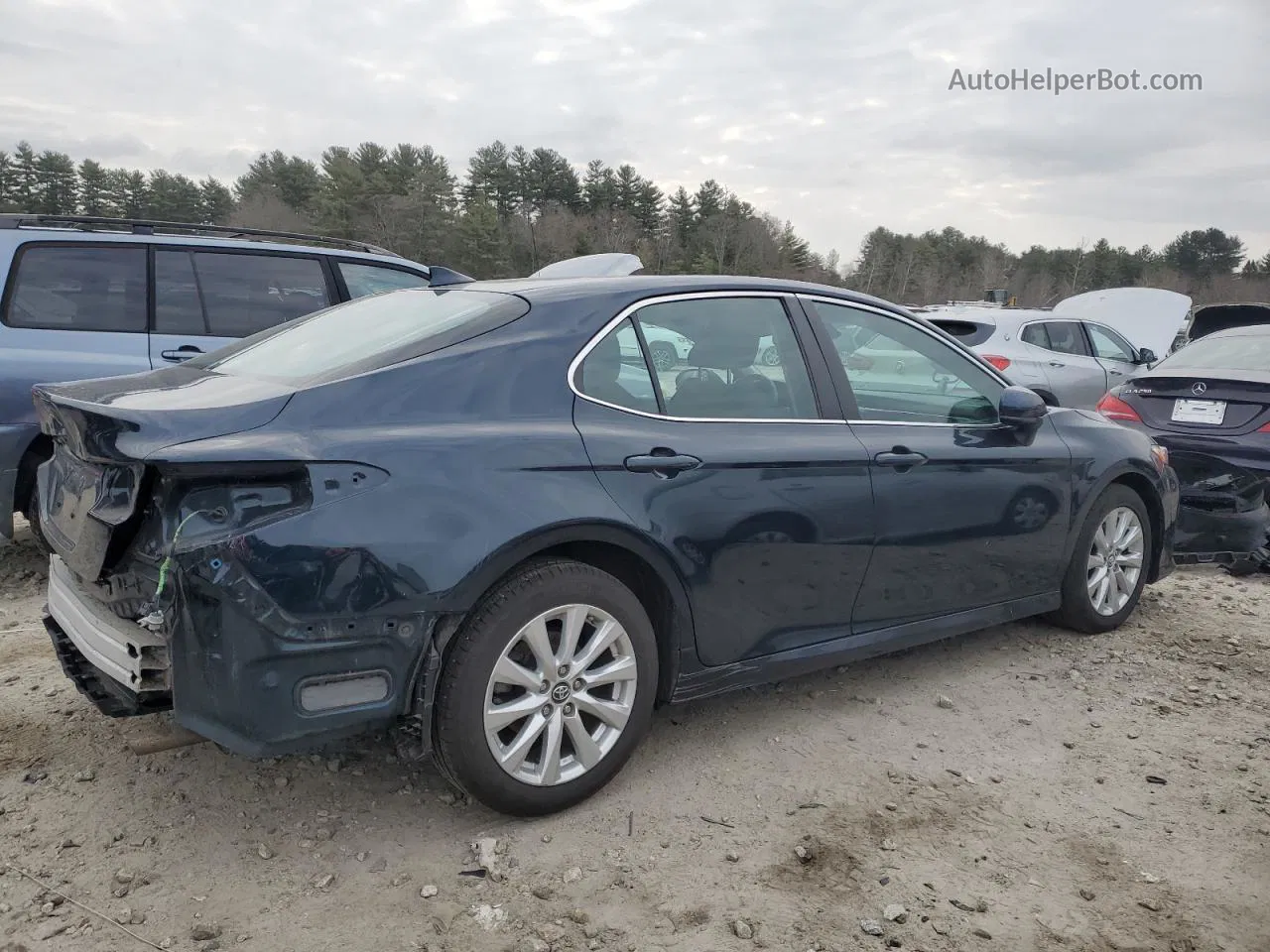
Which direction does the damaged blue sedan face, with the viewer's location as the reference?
facing away from the viewer and to the right of the viewer

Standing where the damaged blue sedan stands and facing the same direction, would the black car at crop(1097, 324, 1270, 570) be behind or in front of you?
in front
